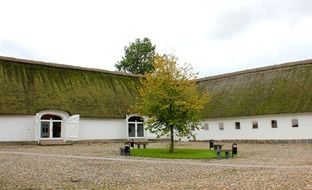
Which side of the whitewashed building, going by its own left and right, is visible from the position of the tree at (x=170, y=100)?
front

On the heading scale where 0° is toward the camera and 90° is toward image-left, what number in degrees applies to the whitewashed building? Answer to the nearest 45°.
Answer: approximately 0°
